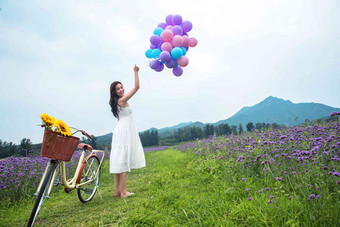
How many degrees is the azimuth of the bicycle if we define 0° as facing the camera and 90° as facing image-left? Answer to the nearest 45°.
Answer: approximately 45°

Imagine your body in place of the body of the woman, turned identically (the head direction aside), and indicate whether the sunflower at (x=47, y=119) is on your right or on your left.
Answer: on your right
